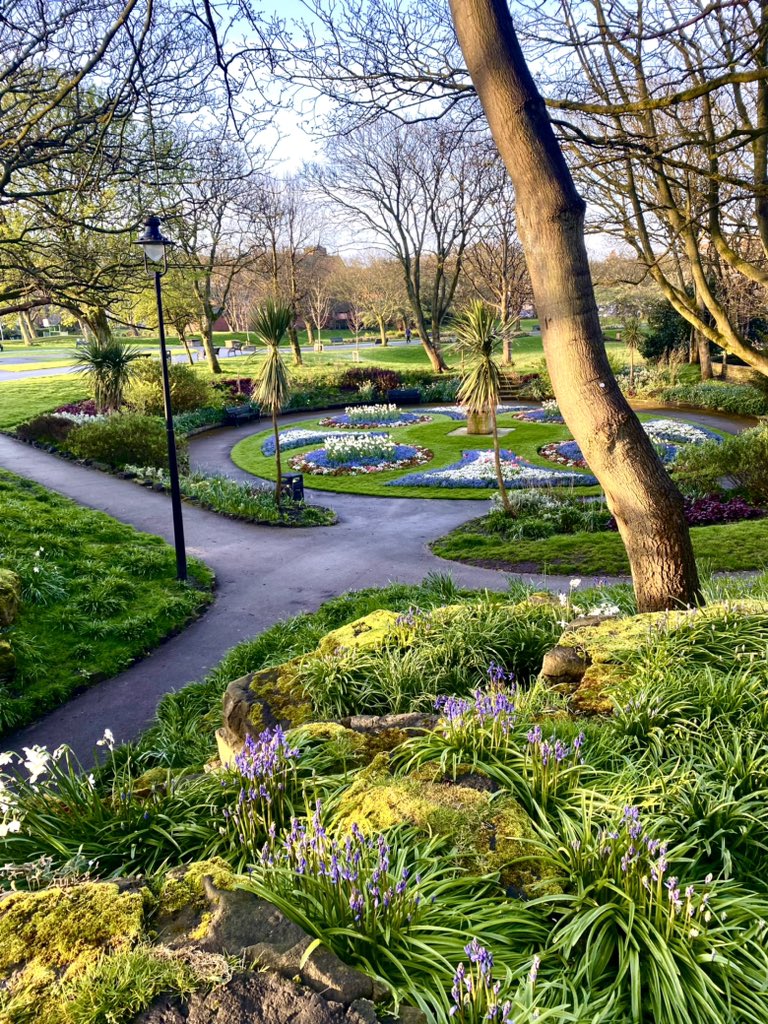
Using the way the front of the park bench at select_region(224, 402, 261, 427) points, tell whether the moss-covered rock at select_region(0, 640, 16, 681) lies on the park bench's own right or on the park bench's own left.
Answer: on the park bench's own right

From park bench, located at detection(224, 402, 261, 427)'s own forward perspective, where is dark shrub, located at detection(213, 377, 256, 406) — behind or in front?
behind

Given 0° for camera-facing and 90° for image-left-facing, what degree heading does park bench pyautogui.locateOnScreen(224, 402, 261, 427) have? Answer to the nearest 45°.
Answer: approximately 315°

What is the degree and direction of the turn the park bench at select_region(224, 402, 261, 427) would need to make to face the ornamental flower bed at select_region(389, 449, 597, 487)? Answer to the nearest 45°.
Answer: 0° — it already faces it

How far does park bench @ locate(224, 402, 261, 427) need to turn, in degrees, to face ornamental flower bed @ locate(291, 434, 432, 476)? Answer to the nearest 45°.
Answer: approximately 45° to its right

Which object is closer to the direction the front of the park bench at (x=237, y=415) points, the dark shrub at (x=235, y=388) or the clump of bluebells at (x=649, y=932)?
the clump of bluebells

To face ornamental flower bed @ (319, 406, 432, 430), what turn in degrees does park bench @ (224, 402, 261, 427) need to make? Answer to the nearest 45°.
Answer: approximately 45° to its left

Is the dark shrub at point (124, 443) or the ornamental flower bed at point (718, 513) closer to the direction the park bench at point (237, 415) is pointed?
the ornamental flower bed

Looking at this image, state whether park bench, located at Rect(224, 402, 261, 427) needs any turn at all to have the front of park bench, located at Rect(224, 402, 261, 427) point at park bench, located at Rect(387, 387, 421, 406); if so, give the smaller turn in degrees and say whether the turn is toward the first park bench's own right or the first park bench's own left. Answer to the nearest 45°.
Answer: approximately 90° to the first park bench's own left
